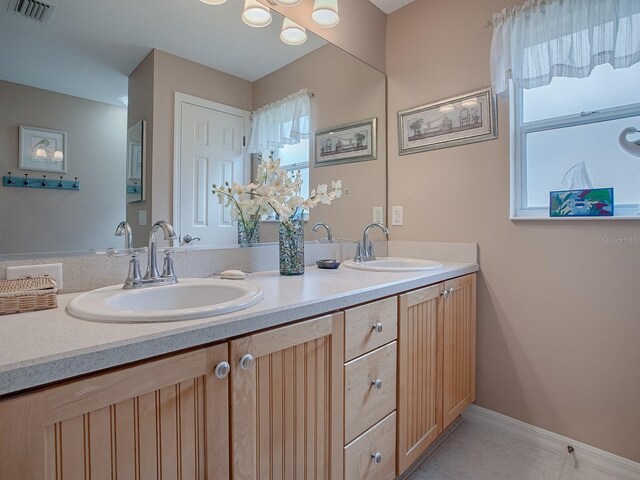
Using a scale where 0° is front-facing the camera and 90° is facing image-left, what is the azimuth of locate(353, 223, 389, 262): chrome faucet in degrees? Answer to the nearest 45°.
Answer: approximately 315°

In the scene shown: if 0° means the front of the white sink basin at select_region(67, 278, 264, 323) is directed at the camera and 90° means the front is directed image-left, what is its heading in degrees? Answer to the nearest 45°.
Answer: approximately 315°

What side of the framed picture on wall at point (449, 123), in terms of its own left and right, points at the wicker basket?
front

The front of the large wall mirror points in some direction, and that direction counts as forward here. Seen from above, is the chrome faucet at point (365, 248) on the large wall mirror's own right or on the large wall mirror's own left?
on the large wall mirror's own left

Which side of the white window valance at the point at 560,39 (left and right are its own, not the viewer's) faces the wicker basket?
front

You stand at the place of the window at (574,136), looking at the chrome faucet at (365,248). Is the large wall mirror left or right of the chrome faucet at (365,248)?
left

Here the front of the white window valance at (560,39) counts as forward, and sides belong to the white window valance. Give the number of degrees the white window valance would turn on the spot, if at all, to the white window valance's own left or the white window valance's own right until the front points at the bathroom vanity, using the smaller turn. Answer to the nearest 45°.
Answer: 0° — it already faces it

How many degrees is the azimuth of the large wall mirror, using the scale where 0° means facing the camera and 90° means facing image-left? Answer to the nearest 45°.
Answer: approximately 315°

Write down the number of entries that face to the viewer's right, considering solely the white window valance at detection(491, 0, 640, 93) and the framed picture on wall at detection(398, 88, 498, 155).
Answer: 0

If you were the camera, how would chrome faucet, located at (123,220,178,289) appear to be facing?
facing the viewer and to the right of the viewer

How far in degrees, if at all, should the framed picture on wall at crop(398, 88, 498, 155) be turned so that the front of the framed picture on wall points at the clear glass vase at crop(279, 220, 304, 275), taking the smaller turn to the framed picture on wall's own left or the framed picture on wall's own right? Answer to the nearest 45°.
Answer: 0° — it already faces it

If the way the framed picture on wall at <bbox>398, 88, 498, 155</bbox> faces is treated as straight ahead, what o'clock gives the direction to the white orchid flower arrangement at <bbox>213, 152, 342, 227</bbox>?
The white orchid flower arrangement is roughly at 12 o'clock from the framed picture on wall.
